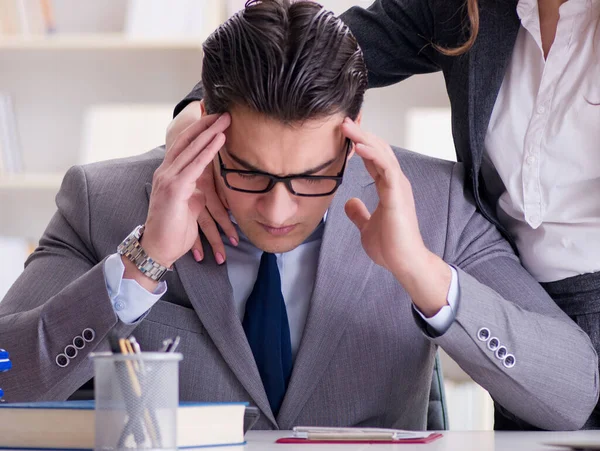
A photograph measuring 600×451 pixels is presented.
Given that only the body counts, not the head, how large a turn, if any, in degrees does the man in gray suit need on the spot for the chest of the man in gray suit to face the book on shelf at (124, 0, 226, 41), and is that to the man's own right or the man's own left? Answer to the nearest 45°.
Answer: approximately 180°

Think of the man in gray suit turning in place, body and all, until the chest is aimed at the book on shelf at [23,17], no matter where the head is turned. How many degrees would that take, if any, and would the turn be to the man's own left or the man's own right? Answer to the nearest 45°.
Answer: approximately 135° to the man's own right

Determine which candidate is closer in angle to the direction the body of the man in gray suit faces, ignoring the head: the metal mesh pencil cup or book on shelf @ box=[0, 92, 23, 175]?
the metal mesh pencil cup

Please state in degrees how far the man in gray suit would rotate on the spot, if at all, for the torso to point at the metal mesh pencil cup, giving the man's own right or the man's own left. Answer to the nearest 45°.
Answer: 0° — they already face it

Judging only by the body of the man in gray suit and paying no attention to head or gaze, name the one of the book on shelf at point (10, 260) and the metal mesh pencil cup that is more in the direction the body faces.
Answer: the metal mesh pencil cup

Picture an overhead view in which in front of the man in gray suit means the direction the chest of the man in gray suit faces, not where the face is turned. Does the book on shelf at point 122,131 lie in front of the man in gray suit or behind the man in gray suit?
behind

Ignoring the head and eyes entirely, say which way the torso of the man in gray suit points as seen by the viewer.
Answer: toward the camera

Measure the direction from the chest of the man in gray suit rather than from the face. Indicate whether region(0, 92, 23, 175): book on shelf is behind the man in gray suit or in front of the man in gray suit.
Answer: behind

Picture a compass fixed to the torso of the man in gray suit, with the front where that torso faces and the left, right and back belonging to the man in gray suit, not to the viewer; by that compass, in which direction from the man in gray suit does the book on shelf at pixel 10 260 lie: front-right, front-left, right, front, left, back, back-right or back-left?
back-right

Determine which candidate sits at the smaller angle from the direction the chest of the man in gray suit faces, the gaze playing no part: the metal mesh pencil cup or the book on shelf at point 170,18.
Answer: the metal mesh pencil cup
